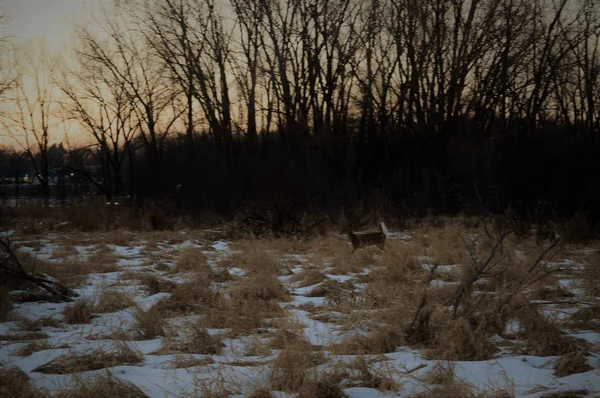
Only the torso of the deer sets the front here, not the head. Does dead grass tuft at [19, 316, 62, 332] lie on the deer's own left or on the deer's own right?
on the deer's own left

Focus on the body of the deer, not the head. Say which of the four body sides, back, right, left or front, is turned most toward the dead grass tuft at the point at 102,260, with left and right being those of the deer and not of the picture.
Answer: front

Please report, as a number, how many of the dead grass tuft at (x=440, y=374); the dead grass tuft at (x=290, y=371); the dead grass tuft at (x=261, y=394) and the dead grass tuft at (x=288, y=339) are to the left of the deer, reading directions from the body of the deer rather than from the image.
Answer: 4

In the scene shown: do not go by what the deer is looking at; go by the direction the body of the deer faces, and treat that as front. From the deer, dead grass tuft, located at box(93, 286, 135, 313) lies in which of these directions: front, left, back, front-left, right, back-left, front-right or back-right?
front-left

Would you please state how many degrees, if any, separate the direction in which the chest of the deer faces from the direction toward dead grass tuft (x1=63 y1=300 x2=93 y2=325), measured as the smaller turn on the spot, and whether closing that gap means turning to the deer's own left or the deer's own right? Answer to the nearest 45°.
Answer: approximately 45° to the deer's own left

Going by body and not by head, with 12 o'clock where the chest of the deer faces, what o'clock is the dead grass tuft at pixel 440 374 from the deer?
The dead grass tuft is roughly at 9 o'clock from the deer.

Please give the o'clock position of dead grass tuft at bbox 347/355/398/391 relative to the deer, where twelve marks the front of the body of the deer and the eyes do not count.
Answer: The dead grass tuft is roughly at 9 o'clock from the deer.

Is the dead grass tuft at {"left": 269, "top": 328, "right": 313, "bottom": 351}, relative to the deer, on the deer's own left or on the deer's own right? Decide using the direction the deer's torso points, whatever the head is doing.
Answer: on the deer's own left

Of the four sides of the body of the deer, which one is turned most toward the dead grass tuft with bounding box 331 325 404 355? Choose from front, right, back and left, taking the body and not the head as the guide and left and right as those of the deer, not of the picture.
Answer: left

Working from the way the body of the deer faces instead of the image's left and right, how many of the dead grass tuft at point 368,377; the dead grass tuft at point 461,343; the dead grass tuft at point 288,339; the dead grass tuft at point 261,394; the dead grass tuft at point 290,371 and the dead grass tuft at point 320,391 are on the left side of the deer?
6

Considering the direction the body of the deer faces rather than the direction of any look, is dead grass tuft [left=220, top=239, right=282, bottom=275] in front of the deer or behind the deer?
in front

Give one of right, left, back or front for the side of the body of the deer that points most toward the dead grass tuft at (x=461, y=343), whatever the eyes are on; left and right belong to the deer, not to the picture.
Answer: left

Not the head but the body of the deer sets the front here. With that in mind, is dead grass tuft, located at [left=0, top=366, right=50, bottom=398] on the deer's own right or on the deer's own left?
on the deer's own left

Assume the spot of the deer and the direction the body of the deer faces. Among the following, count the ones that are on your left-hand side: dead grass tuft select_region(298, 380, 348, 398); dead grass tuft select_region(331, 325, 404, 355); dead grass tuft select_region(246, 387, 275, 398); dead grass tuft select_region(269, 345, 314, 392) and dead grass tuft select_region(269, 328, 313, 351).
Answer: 5

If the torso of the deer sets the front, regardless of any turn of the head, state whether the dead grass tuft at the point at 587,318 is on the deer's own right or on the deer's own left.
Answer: on the deer's own left

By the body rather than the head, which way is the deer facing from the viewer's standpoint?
to the viewer's left
